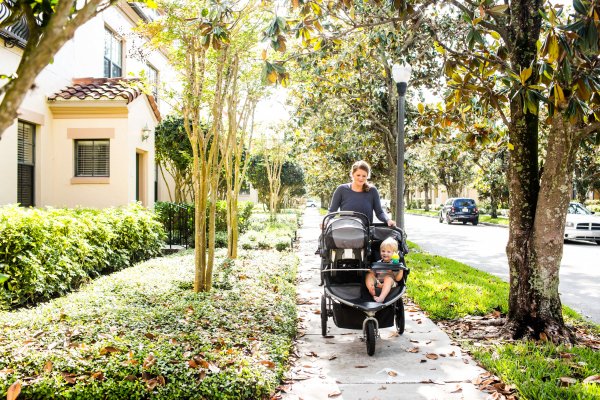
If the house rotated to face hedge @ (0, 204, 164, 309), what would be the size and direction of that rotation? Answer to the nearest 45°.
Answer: approximately 45° to its right

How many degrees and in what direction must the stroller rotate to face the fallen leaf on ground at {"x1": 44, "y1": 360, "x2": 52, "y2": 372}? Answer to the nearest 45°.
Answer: approximately 45° to its right

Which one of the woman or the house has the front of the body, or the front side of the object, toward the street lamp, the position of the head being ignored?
the house

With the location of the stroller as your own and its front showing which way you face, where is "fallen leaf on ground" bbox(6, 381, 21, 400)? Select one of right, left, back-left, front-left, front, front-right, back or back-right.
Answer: front-right

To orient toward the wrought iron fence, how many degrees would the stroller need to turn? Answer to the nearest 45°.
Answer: approximately 135° to its right

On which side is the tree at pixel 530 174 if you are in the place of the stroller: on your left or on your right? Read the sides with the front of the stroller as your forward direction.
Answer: on your left

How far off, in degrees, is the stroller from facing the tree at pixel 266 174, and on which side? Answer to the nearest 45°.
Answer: approximately 180°

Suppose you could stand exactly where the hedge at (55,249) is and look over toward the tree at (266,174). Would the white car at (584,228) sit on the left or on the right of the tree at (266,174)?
right

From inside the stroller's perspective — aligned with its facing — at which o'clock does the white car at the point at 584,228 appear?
The white car is roughly at 7 o'clock from the stroller.

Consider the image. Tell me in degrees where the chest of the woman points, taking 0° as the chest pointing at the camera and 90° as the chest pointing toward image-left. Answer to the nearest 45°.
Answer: approximately 0°

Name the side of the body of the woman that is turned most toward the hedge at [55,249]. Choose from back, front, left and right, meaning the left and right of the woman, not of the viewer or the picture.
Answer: right

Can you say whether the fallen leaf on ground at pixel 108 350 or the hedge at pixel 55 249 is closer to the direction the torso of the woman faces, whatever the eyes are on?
the fallen leaf on ground

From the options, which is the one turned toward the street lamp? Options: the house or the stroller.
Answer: the house
